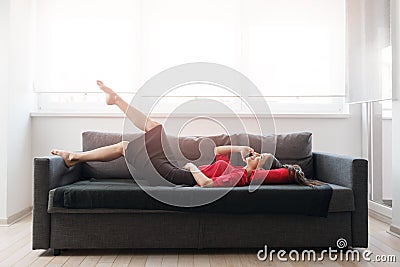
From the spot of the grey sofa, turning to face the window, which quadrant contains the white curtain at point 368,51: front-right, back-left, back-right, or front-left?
front-right

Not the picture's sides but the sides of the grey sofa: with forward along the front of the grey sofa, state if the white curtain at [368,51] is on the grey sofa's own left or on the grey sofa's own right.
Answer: on the grey sofa's own left

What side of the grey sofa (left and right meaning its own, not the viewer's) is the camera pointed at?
front
